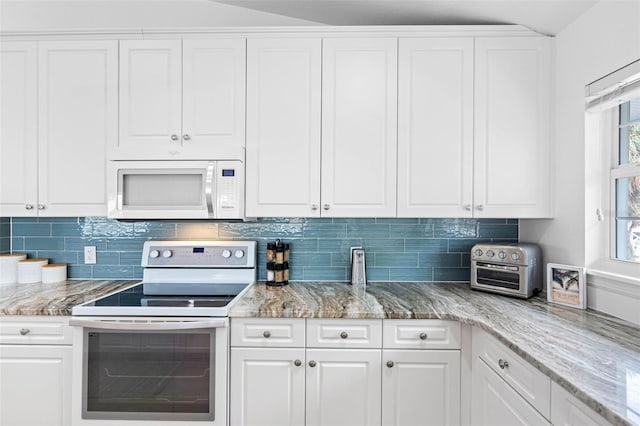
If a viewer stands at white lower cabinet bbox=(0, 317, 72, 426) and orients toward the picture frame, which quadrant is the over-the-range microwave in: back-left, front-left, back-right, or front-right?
front-left

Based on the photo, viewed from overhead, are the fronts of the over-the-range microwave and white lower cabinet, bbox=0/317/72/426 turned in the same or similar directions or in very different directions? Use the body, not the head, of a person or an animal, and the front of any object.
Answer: same or similar directions

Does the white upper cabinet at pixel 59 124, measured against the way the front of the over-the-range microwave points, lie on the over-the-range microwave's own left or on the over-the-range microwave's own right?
on the over-the-range microwave's own right

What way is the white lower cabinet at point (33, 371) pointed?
toward the camera

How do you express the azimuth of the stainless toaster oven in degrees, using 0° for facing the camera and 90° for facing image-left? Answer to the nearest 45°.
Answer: approximately 45°

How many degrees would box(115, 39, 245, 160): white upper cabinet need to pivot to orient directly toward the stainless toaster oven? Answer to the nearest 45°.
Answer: approximately 45° to its left

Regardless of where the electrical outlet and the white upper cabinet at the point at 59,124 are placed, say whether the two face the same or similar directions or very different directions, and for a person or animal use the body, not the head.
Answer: same or similar directions

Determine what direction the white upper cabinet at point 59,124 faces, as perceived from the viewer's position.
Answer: facing the viewer

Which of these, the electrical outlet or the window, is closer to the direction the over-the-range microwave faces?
the window

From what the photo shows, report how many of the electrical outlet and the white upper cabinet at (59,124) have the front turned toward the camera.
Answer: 2

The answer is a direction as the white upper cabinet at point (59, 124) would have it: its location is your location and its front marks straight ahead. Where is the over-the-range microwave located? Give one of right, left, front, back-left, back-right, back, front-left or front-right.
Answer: front-left

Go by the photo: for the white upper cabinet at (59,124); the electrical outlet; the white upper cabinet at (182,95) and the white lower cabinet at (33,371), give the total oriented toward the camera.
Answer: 4

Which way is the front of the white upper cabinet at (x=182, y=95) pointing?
toward the camera

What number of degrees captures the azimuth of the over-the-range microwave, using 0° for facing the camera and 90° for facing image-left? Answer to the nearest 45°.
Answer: approximately 0°
